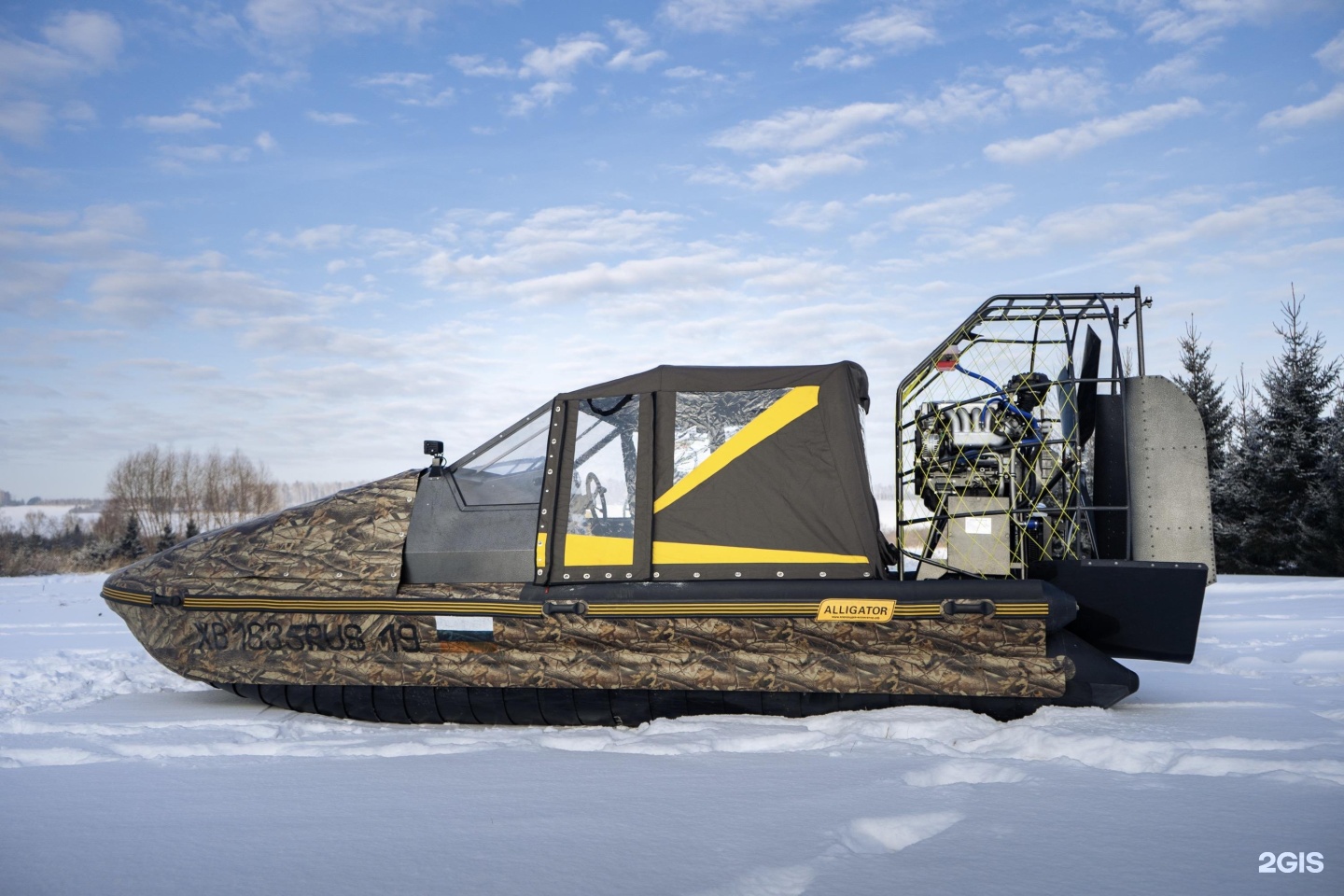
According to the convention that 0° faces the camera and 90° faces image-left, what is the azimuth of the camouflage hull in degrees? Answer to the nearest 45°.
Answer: approximately 90°

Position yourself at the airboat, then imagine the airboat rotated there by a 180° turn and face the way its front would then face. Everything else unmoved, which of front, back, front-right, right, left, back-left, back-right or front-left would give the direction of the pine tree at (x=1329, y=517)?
front-left

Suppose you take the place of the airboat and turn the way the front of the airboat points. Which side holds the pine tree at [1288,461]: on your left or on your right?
on your right

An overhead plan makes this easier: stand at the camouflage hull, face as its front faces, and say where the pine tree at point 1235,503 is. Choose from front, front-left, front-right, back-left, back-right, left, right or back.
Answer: back-right

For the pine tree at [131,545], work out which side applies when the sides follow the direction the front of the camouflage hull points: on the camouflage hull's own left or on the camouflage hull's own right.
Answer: on the camouflage hull's own right

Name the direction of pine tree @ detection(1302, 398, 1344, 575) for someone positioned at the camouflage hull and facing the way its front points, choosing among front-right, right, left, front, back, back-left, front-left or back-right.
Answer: back-right

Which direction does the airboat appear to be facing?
to the viewer's left

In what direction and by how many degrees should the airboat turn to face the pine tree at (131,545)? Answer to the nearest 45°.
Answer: approximately 45° to its right

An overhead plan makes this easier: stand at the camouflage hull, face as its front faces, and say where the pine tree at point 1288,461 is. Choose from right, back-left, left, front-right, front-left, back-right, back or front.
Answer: back-right
